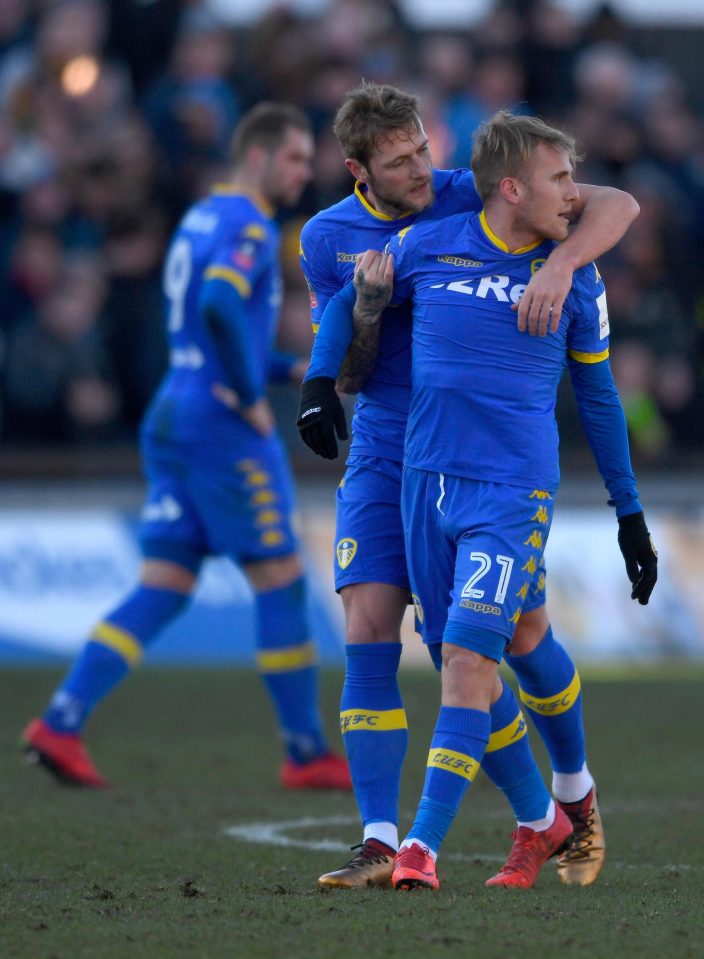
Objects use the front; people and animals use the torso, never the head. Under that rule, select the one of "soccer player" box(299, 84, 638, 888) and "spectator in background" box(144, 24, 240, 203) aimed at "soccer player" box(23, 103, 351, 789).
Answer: the spectator in background

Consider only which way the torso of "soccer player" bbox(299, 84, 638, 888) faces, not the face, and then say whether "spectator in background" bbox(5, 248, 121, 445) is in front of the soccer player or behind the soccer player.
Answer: behind

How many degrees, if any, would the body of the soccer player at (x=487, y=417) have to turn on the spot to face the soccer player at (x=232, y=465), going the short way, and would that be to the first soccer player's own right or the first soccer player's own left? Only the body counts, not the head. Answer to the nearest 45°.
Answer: approximately 135° to the first soccer player's own right

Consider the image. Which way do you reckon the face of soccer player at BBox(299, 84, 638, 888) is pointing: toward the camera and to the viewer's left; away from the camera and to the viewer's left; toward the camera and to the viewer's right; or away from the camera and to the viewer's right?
toward the camera and to the viewer's right

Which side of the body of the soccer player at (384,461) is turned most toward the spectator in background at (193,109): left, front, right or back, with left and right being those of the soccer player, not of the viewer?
back

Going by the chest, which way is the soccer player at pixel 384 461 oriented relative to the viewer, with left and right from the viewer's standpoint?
facing the viewer

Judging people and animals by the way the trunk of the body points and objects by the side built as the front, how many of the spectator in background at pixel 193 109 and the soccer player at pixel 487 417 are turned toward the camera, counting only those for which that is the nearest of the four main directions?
2

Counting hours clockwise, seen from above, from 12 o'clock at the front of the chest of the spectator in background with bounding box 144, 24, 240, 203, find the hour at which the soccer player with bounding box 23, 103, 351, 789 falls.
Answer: The soccer player is roughly at 12 o'clock from the spectator in background.

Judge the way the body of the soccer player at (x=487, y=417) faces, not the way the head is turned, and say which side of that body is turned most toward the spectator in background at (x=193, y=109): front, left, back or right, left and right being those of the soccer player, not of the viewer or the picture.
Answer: back

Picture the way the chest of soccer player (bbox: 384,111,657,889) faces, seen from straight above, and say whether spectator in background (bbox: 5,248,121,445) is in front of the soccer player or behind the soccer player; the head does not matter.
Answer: behind
